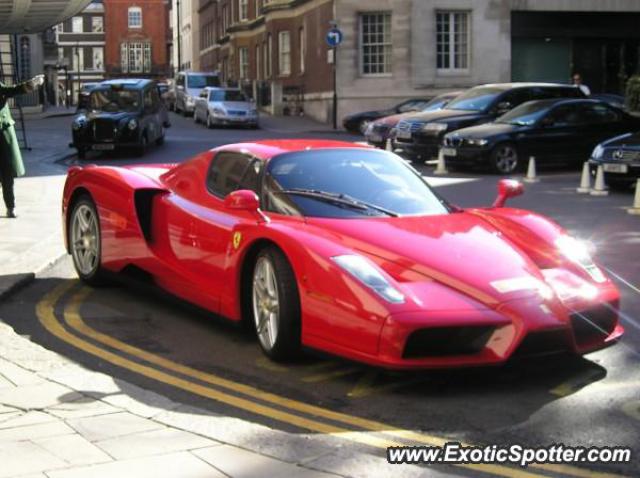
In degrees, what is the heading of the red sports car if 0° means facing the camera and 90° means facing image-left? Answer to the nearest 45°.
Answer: approximately 315°

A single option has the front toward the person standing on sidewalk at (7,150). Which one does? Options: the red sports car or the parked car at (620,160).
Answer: the parked car

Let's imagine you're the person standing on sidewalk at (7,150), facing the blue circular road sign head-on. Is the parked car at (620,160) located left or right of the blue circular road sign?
right

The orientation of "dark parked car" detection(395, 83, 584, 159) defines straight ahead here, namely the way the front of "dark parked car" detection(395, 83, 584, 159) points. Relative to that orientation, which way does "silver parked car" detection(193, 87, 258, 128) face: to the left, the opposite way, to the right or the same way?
to the left

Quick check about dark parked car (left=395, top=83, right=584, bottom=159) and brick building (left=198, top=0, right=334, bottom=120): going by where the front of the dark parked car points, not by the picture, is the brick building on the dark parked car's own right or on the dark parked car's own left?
on the dark parked car's own right

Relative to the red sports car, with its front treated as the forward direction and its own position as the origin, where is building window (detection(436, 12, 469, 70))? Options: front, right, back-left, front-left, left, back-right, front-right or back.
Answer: back-left

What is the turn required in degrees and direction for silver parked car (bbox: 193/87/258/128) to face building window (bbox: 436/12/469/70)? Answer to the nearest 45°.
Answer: approximately 45° to its left
